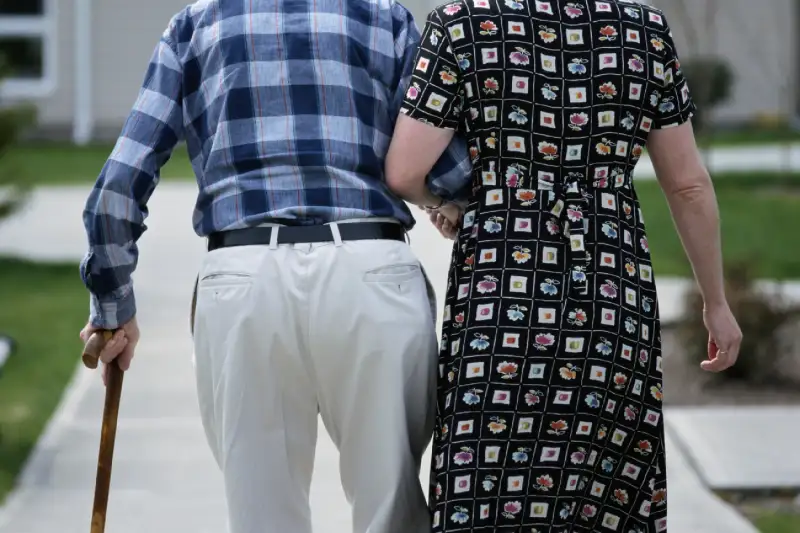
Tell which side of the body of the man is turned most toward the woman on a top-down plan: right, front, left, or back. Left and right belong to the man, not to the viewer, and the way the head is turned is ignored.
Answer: right

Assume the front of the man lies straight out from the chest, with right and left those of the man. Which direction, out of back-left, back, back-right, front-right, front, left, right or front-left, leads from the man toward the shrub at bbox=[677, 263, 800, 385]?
front-right

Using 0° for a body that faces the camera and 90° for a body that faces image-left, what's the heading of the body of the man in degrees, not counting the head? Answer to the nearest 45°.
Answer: approximately 180°

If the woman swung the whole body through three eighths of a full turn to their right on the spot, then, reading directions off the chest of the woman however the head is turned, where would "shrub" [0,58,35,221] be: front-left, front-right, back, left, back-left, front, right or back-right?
back

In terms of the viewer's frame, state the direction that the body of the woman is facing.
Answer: away from the camera

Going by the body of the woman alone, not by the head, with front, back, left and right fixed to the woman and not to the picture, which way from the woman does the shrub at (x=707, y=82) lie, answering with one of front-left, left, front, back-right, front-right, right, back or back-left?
front

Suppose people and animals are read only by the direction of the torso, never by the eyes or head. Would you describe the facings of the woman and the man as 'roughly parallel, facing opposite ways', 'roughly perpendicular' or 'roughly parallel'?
roughly parallel

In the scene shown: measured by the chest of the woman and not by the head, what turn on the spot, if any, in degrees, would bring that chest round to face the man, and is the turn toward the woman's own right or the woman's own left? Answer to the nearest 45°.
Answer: approximately 90° to the woman's own left

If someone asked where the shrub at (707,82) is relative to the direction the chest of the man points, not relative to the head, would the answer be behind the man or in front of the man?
in front

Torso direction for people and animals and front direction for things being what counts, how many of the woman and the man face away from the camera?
2

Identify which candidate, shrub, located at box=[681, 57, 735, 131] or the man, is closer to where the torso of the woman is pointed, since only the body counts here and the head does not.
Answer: the shrub
